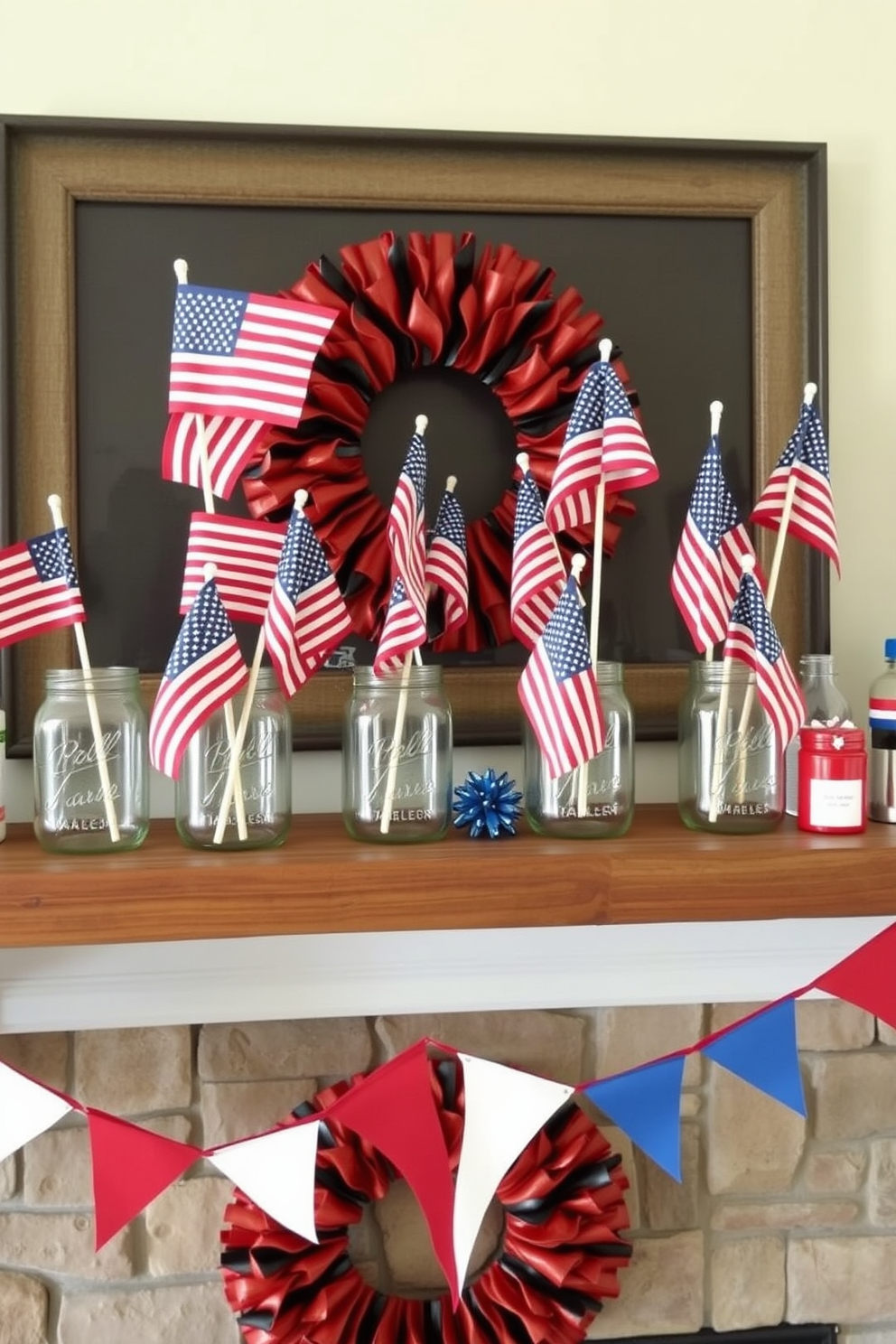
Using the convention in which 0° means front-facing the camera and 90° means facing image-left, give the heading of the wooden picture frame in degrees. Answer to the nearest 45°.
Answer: approximately 0°

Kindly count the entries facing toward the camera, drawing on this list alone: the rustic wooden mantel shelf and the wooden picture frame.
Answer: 2

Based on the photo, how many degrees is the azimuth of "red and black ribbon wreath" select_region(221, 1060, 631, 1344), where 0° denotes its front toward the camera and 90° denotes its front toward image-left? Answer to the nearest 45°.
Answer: approximately 0°
